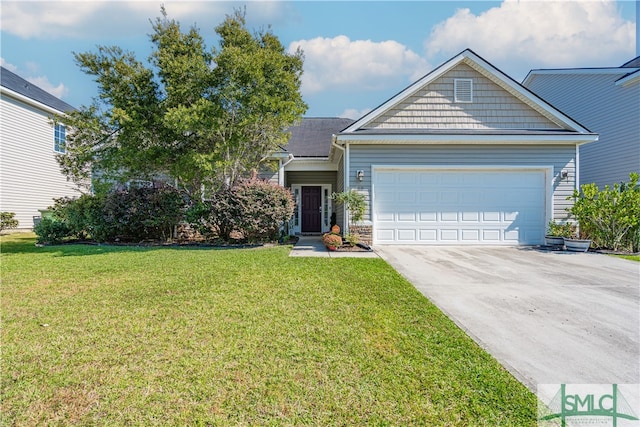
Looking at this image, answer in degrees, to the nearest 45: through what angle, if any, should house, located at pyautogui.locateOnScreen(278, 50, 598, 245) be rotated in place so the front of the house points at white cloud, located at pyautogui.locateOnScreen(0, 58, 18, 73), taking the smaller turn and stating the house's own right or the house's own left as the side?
approximately 90° to the house's own right

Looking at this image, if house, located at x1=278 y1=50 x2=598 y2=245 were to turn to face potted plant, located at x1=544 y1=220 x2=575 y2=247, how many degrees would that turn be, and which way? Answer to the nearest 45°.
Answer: approximately 90° to its left

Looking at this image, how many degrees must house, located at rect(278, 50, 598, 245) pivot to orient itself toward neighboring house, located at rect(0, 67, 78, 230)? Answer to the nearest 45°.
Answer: approximately 90° to its right

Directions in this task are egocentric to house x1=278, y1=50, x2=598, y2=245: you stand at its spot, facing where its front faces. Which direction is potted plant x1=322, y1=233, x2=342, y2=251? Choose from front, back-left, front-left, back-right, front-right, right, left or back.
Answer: front-right

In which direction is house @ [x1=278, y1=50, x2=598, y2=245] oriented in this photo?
toward the camera

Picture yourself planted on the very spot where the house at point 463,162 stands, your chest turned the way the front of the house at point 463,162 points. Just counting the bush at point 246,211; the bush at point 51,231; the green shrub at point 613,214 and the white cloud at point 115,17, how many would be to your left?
1
